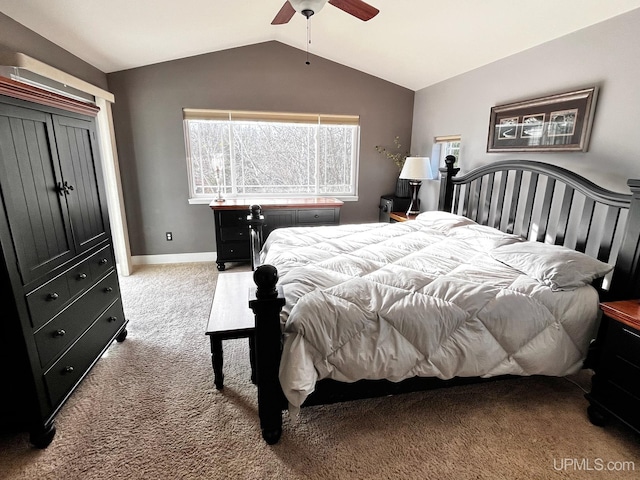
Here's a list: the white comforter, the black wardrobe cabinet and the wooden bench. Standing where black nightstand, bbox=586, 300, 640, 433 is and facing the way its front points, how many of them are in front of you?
3

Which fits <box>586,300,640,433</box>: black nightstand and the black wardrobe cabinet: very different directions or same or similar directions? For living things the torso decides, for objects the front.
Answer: very different directions

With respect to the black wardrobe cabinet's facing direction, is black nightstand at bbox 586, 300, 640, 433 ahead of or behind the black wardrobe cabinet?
ahead

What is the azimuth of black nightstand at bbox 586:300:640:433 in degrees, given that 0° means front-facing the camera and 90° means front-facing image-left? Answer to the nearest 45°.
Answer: approximately 45°

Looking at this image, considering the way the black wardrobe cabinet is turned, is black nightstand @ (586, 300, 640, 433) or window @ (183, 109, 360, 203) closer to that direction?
the black nightstand

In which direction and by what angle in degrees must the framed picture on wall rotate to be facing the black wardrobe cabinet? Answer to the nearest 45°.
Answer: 0° — it already faces it

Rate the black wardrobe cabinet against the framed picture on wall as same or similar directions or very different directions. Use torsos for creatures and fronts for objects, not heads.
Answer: very different directions

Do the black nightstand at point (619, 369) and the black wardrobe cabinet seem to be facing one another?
yes

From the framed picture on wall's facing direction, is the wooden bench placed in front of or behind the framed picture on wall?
in front

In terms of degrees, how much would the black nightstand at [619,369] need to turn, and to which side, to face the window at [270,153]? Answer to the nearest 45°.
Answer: approximately 45° to its right

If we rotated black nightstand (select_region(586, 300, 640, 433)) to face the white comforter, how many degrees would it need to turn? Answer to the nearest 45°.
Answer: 0° — it already faces it

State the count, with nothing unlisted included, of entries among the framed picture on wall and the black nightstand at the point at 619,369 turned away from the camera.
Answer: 0
